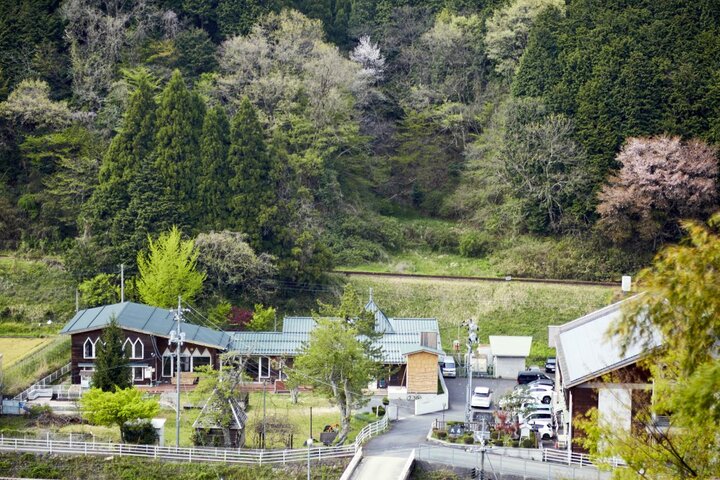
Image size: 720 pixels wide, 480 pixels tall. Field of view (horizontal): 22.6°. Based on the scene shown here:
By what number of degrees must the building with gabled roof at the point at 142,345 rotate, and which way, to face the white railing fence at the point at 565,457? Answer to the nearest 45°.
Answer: approximately 45° to its left

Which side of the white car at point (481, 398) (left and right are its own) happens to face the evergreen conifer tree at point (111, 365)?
right

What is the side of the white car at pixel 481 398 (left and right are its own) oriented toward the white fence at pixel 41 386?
right

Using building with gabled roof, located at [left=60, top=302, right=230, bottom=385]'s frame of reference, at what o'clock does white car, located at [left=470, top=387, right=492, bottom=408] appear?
The white car is roughly at 10 o'clock from the building with gabled roof.

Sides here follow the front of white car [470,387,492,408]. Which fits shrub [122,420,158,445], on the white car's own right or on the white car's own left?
on the white car's own right

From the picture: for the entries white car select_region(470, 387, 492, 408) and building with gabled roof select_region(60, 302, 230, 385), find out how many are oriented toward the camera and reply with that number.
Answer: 2

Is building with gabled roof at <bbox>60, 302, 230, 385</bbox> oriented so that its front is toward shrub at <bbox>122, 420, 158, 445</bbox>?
yes

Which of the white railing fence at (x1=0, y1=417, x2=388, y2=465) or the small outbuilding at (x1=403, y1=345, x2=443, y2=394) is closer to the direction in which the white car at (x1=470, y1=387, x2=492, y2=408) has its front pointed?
the white railing fence

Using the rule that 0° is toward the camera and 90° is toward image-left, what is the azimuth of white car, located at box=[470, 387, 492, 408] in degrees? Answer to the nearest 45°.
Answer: approximately 0°

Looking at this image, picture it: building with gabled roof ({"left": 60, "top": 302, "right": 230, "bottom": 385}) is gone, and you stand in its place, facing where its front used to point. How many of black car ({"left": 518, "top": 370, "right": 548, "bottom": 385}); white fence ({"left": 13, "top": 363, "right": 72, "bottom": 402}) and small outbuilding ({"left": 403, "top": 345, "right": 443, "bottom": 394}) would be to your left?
2

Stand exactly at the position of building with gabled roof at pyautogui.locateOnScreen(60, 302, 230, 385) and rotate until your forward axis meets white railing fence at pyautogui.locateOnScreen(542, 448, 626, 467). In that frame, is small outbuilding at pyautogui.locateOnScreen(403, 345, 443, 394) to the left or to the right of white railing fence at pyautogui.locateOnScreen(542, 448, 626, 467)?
left
